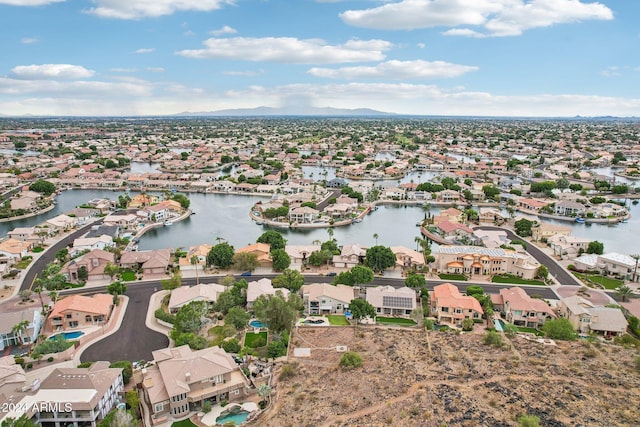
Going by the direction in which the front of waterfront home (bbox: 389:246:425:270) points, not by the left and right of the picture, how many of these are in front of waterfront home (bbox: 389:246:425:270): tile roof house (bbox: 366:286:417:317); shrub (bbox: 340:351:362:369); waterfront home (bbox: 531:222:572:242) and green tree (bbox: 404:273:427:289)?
3

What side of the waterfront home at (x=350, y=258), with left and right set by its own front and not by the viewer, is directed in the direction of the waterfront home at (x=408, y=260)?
left

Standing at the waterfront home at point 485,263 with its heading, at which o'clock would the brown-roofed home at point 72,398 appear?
the brown-roofed home at point 72,398 is roughly at 1 o'clock from the waterfront home at point 485,263.

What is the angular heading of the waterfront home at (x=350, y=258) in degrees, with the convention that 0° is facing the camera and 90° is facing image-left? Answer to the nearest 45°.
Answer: approximately 0°

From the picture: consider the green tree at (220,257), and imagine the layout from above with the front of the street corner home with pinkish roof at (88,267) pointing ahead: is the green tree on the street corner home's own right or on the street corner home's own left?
on the street corner home's own left

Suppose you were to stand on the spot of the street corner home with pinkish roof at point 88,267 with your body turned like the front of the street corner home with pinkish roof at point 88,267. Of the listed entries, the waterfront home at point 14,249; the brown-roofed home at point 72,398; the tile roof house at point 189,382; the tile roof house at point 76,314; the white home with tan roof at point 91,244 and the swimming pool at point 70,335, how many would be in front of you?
4
